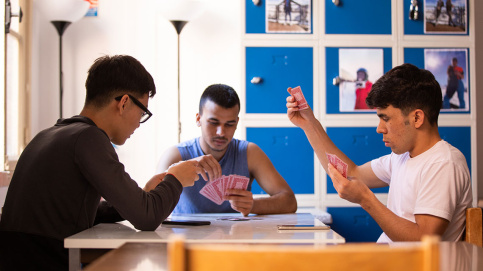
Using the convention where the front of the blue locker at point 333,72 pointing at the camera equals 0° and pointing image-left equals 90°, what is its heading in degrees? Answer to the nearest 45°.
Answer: approximately 0°

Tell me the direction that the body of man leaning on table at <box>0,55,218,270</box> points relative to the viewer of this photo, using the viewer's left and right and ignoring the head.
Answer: facing away from the viewer and to the right of the viewer

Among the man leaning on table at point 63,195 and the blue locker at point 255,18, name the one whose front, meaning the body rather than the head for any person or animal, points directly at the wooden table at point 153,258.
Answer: the blue locker

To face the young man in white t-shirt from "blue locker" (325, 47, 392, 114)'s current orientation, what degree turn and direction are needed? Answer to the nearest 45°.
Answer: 0° — it already faces them

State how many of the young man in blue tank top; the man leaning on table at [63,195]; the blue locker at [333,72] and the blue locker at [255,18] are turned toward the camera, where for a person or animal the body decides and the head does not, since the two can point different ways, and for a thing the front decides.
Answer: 3

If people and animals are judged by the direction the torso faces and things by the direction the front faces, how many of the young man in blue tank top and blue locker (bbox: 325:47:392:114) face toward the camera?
2

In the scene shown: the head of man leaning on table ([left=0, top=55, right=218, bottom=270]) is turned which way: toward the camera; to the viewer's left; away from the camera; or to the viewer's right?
to the viewer's right

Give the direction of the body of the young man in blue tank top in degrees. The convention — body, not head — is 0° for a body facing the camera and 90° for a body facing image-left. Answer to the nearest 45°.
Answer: approximately 0°

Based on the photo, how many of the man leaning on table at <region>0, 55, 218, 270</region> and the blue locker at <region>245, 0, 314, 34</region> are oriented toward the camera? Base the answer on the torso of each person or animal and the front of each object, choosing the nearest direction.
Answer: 1

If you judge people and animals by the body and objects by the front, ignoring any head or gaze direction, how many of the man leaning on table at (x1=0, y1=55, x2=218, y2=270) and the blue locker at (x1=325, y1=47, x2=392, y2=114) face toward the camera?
1
